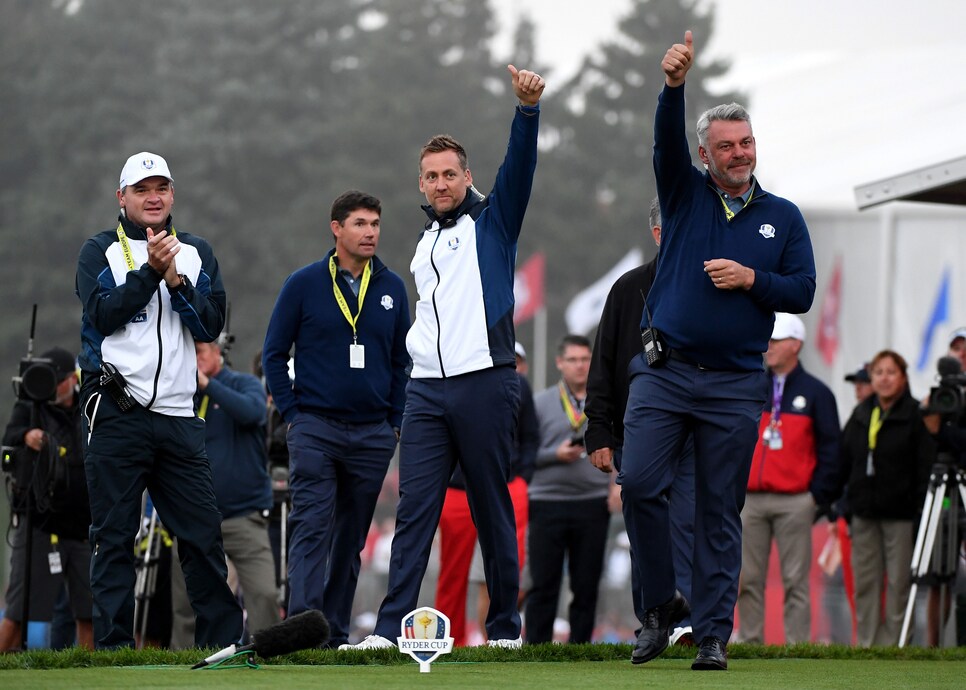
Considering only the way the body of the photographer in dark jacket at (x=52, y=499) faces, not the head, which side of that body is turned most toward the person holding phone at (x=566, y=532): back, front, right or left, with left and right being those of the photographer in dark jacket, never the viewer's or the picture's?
left

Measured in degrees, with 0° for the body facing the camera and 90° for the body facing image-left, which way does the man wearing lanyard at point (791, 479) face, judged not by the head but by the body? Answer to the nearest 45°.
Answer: approximately 45°

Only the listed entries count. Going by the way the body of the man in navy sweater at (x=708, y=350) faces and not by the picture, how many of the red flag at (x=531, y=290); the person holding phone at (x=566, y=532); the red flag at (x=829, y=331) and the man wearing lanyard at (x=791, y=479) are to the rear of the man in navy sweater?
4

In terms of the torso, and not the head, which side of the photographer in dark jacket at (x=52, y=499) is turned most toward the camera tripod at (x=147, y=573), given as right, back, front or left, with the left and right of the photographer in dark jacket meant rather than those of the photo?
left

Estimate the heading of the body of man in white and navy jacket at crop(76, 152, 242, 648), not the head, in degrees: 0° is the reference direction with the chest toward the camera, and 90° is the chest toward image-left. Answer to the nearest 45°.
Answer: approximately 0°

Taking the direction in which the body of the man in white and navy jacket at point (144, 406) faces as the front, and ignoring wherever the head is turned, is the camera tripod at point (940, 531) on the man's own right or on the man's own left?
on the man's own left

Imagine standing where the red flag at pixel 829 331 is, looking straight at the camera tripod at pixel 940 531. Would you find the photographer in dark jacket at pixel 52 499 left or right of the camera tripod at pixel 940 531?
right

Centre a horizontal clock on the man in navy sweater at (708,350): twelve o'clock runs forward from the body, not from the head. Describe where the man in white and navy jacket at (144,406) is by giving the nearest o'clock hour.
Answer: The man in white and navy jacket is roughly at 3 o'clock from the man in navy sweater.

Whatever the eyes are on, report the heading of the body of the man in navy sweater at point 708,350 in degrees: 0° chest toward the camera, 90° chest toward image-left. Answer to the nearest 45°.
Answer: approximately 0°
